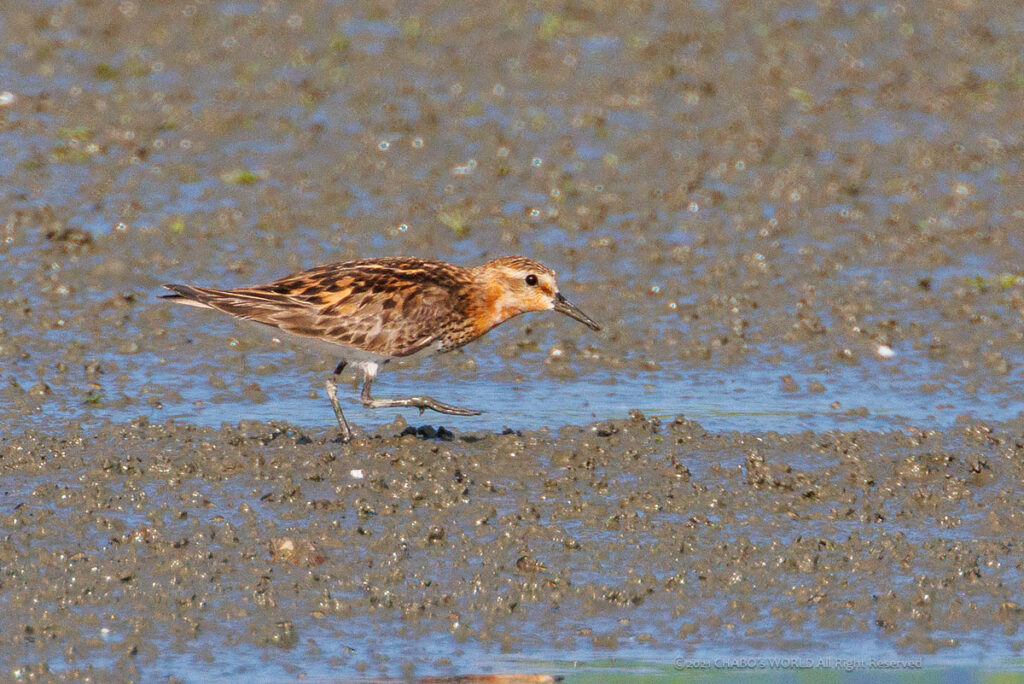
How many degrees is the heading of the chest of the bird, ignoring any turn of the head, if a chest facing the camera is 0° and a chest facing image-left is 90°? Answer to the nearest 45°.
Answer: approximately 270°
